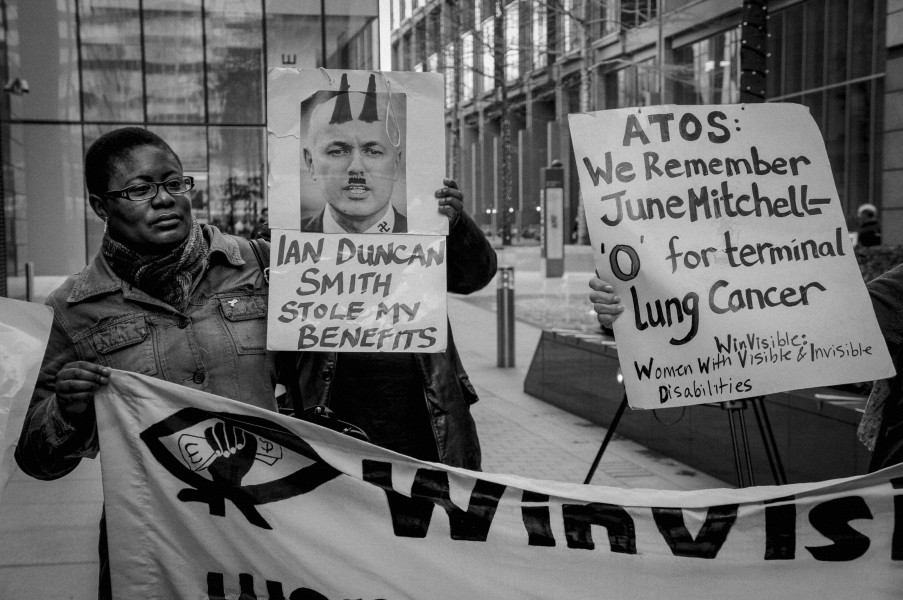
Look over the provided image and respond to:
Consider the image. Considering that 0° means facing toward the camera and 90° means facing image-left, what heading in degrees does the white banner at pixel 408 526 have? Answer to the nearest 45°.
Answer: approximately 0°

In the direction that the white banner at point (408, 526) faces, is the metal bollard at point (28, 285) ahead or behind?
behind

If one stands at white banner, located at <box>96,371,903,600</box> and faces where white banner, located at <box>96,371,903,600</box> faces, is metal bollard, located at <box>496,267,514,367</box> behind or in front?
behind

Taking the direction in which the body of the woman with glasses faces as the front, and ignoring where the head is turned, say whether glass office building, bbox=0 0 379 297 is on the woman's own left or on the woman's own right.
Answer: on the woman's own left

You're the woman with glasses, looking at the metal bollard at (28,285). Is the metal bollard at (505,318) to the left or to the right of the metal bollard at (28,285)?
right

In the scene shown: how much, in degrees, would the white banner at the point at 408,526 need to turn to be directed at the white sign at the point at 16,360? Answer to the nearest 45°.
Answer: approximately 90° to its right

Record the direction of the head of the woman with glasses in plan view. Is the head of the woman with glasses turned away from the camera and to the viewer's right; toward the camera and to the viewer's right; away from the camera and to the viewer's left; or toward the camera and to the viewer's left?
toward the camera and to the viewer's right

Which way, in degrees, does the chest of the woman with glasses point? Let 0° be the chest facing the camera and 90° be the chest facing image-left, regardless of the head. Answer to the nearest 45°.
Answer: approximately 315°

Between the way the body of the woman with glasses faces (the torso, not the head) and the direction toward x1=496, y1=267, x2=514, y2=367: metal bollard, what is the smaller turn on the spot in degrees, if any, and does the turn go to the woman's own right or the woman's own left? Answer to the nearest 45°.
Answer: approximately 90° to the woman's own left

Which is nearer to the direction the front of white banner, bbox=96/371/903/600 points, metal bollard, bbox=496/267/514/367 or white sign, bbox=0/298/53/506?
the white sign
